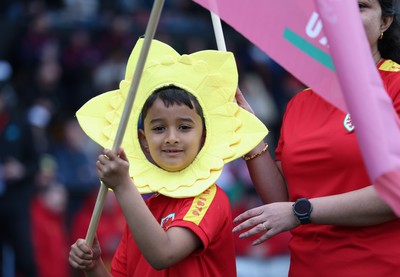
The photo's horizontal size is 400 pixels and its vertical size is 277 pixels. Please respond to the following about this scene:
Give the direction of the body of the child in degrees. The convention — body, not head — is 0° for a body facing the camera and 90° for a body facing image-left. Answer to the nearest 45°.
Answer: approximately 45°

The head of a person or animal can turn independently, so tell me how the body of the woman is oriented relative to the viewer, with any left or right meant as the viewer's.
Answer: facing the viewer and to the left of the viewer

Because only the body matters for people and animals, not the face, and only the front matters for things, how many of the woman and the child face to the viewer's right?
0

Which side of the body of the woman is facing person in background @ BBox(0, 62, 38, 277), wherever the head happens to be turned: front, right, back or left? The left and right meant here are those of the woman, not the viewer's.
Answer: right

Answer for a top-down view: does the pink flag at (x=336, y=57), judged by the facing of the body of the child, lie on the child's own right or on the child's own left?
on the child's own left

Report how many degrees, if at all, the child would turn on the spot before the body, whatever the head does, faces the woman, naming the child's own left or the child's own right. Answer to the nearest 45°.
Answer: approximately 135° to the child's own left

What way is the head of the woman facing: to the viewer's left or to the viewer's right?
to the viewer's left
